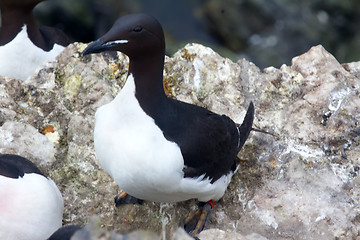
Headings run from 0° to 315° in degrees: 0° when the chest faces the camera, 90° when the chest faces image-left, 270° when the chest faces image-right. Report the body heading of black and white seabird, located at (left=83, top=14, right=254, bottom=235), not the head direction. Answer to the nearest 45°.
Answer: approximately 45°

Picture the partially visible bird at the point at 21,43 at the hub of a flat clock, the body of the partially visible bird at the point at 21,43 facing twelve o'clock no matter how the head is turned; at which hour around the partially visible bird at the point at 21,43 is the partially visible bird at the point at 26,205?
the partially visible bird at the point at 26,205 is roughly at 12 o'clock from the partially visible bird at the point at 21,43.

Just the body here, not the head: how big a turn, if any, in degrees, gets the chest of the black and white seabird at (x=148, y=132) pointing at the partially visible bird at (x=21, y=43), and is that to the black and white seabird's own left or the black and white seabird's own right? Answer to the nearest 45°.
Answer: approximately 90° to the black and white seabird's own right

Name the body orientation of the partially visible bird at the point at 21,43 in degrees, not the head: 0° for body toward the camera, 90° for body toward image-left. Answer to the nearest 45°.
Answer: approximately 0°
